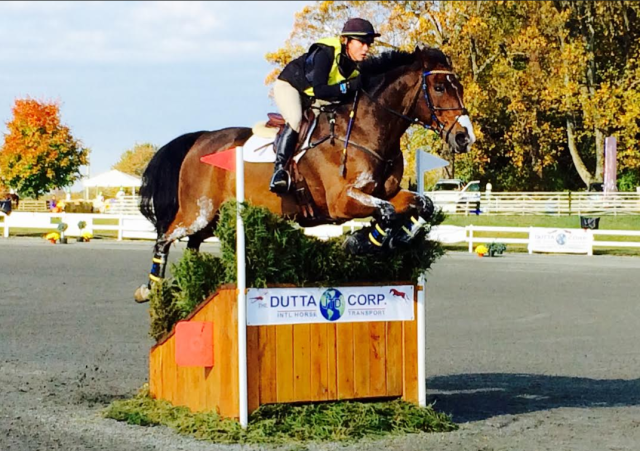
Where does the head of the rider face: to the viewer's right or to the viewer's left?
to the viewer's right

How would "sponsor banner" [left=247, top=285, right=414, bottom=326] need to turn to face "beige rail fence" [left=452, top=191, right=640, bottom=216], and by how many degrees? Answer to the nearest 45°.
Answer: approximately 180°

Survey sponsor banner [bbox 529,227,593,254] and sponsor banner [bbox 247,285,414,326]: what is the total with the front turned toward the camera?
2

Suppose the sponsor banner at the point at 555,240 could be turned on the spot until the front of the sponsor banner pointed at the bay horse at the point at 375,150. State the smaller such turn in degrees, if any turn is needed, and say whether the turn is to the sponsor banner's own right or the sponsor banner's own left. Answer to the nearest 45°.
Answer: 0° — it already faces it

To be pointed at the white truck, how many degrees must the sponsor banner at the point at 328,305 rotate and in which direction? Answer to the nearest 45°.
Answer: approximately 180°

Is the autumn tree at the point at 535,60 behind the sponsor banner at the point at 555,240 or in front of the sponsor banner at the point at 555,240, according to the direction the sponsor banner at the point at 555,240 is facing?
behind

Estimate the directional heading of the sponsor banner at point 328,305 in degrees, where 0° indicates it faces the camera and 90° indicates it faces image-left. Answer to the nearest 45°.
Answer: approximately 0°
